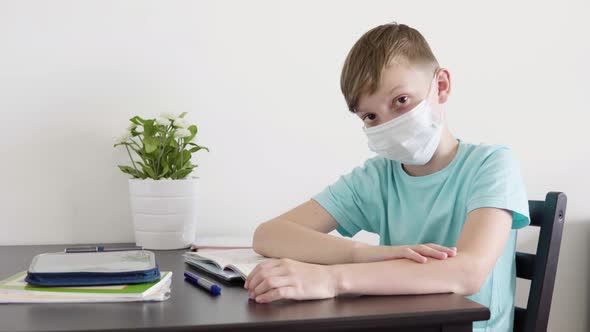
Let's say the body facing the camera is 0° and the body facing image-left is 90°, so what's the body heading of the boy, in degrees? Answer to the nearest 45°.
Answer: approximately 45°

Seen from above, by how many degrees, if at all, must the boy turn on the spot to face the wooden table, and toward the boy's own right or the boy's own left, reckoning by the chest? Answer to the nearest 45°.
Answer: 0° — they already face it

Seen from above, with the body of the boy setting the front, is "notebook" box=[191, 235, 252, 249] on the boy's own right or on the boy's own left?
on the boy's own right

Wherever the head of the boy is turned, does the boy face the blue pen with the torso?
yes
